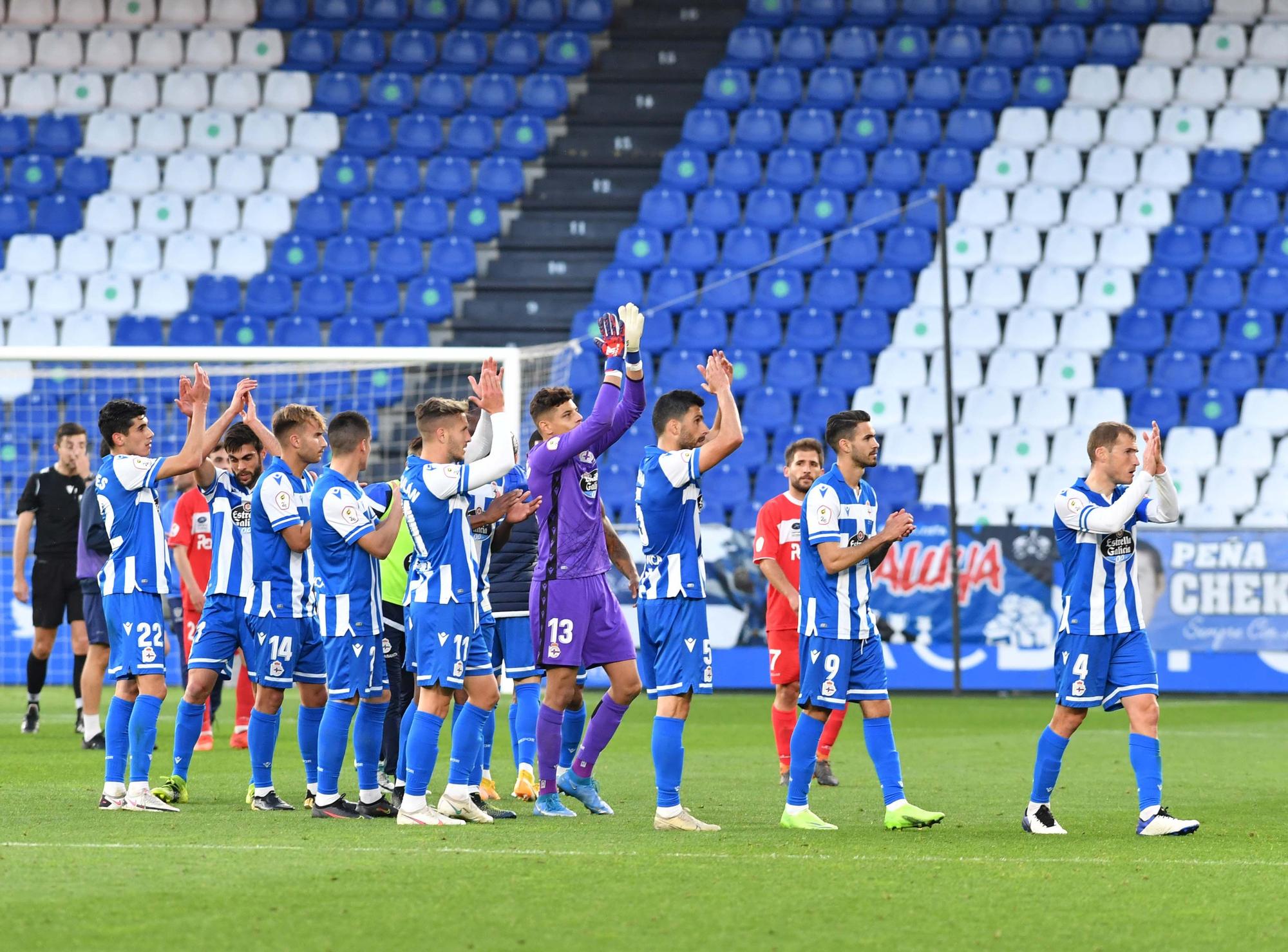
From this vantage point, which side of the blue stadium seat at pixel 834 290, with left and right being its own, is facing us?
front

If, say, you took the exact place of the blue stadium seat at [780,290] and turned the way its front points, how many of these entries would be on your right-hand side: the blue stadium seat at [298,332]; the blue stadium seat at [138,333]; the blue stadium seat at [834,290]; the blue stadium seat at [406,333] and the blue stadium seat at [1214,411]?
3

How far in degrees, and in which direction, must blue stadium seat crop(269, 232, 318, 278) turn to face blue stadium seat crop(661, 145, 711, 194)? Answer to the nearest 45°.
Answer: approximately 90° to its left

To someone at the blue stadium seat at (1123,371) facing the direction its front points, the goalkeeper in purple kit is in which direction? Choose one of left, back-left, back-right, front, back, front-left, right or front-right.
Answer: front

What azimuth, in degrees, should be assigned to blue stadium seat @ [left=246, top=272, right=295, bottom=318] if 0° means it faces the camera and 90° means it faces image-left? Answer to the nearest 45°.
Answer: approximately 0°

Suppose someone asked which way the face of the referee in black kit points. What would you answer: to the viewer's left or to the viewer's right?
to the viewer's right

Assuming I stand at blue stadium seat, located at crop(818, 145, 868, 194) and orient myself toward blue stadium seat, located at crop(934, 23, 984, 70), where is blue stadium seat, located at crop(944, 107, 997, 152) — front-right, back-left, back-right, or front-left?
front-right

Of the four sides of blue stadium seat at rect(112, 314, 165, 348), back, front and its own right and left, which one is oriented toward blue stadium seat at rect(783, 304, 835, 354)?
left

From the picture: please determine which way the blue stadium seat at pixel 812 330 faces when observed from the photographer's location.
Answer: facing the viewer

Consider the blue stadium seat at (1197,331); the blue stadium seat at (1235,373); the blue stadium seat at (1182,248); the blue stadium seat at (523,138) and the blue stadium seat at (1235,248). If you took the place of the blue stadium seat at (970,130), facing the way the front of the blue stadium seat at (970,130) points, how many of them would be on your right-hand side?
1

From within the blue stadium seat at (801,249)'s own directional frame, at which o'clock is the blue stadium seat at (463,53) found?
the blue stadium seat at (463,53) is roughly at 4 o'clock from the blue stadium seat at (801,249).

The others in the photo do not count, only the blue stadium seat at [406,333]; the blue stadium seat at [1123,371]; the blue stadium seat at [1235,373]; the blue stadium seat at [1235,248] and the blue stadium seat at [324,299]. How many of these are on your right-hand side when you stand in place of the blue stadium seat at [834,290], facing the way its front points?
2

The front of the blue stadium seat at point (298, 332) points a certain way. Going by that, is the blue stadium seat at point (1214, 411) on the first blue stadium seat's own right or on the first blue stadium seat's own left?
on the first blue stadium seat's own left

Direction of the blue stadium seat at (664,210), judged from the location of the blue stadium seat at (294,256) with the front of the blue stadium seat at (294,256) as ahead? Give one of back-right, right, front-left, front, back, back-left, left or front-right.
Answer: left

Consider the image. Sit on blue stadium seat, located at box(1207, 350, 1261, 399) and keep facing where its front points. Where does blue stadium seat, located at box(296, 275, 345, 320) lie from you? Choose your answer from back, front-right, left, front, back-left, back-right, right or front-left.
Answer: right
